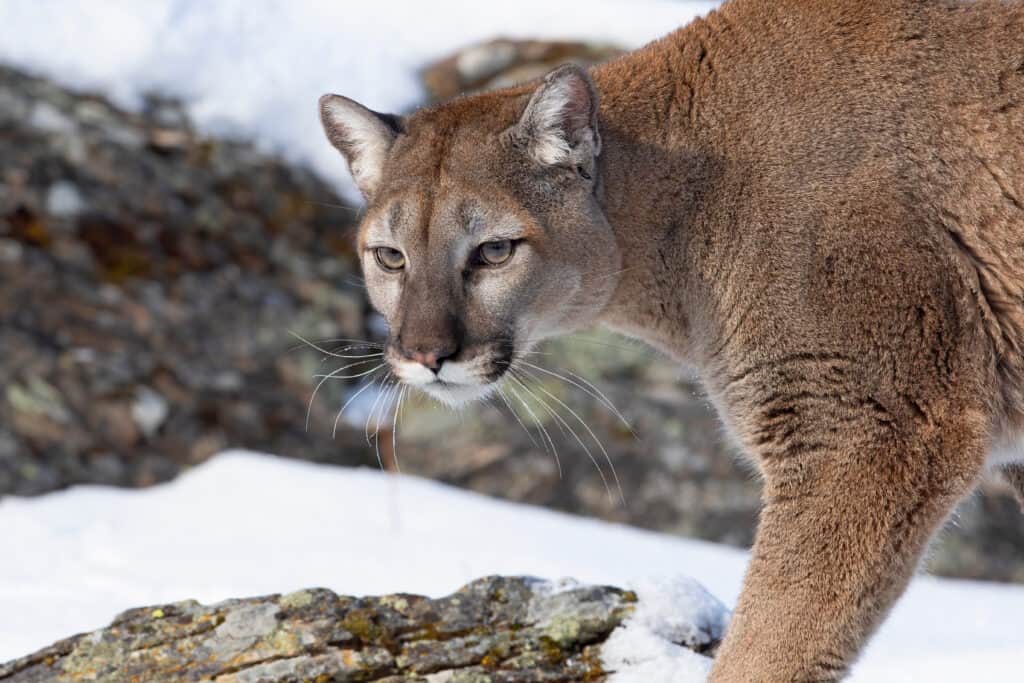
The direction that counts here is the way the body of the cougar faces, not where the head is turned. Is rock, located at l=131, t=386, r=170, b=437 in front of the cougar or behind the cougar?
in front

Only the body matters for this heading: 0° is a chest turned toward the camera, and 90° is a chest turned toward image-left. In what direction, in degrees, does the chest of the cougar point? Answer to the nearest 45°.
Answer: approximately 90°

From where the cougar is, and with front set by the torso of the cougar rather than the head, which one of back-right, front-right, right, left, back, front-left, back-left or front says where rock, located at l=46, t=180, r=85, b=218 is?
front-right
